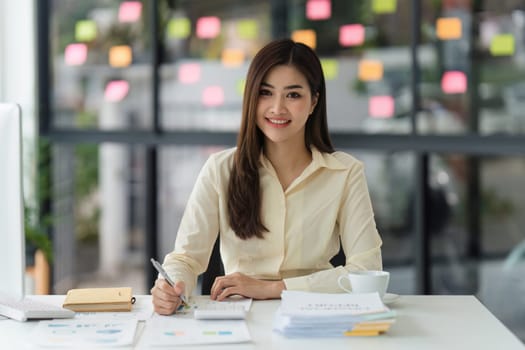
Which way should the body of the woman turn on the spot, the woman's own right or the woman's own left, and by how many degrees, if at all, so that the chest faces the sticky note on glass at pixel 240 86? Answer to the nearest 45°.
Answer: approximately 180°

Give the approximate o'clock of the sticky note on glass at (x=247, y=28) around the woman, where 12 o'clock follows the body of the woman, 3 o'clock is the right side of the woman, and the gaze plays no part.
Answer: The sticky note on glass is roughly at 6 o'clock from the woman.

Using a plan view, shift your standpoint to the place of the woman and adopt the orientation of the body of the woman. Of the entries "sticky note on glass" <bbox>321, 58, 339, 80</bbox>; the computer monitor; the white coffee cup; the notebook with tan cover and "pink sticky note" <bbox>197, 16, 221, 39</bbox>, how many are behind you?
2

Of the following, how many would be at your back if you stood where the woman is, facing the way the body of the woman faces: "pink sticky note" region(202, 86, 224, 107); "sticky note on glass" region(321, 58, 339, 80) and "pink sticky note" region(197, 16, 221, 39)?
3

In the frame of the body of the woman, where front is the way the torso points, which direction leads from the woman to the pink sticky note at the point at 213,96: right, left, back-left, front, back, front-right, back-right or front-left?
back

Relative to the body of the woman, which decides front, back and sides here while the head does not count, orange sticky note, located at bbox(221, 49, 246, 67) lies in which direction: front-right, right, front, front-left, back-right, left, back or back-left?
back

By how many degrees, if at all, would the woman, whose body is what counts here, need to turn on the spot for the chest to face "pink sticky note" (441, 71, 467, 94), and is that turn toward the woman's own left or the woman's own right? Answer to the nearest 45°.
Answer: approximately 135° to the woman's own left

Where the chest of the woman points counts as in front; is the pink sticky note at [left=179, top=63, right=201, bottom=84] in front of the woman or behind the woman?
behind

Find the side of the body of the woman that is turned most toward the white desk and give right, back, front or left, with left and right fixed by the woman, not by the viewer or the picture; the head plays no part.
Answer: front

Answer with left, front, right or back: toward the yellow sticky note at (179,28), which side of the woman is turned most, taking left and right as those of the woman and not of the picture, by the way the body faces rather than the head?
back

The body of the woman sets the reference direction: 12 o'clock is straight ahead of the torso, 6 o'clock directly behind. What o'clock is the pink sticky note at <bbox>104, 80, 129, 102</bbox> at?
The pink sticky note is roughly at 5 o'clock from the woman.

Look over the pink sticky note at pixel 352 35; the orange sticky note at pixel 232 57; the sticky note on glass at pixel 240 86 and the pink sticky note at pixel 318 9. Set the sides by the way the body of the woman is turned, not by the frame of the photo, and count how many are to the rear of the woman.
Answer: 4

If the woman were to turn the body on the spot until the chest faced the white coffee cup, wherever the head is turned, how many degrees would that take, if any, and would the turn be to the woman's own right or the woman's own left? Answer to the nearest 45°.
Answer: approximately 45° to the woman's own left

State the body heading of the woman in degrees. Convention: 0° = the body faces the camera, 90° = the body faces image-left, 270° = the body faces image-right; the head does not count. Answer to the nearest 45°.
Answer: approximately 0°

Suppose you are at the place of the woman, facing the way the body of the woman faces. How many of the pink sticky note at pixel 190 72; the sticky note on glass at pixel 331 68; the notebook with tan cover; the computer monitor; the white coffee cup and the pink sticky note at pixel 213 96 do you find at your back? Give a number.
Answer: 3
